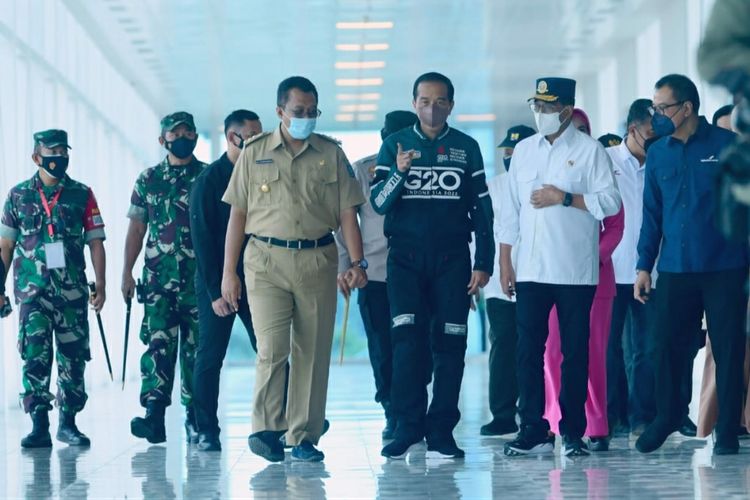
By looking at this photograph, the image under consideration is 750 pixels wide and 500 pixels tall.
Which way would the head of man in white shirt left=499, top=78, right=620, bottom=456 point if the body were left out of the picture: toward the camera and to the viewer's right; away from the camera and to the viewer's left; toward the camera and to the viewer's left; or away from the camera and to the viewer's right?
toward the camera and to the viewer's left

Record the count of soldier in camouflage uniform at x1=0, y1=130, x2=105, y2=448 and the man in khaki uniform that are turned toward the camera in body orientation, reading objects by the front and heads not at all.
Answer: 2

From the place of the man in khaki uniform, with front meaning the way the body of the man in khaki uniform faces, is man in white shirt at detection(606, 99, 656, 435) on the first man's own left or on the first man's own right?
on the first man's own left

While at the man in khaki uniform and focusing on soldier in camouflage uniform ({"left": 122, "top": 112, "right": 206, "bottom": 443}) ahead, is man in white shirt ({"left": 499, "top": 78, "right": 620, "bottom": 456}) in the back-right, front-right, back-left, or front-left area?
back-right

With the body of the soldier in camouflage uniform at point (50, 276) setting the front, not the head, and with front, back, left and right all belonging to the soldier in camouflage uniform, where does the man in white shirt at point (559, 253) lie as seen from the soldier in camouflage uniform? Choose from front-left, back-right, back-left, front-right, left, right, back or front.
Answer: front-left

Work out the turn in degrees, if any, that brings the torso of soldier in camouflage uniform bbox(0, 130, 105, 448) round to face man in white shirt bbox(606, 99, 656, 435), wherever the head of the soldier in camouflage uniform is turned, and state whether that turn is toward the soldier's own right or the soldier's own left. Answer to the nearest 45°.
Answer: approximately 90° to the soldier's own left

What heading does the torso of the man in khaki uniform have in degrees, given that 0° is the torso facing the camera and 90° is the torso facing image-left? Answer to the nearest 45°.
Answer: approximately 0°

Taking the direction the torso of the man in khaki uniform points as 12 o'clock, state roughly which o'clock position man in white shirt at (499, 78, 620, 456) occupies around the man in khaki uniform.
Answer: The man in white shirt is roughly at 9 o'clock from the man in khaki uniform.
